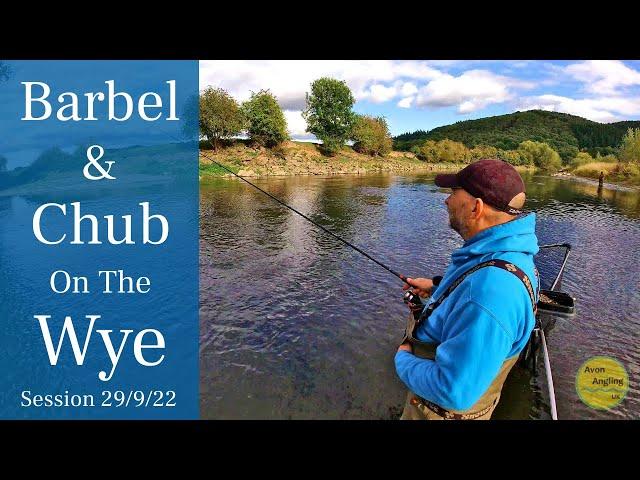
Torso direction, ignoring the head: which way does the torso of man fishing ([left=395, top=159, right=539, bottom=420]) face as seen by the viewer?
to the viewer's left

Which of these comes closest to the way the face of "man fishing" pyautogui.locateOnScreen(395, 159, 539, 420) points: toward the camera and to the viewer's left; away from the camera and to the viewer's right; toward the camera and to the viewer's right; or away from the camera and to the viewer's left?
away from the camera and to the viewer's left
